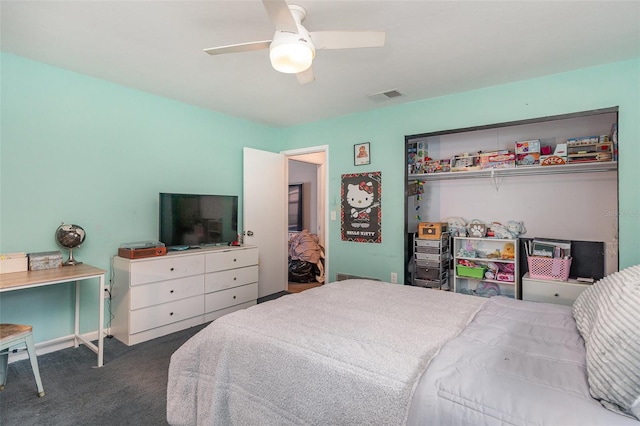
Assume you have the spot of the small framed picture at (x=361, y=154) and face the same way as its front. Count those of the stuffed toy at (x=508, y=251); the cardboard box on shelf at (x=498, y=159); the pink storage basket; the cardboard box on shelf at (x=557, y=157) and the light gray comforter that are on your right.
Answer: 0

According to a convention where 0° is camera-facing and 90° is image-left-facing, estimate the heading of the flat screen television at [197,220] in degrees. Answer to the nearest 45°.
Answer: approximately 315°

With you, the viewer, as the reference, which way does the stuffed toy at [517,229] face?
facing the viewer and to the left of the viewer

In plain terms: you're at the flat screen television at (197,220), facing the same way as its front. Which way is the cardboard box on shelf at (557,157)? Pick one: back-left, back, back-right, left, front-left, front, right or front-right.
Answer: front

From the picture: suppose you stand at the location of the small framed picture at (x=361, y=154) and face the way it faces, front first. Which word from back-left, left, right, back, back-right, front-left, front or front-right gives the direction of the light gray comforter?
front-left

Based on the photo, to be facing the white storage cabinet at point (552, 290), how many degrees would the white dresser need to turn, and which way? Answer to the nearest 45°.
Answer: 0° — it already faces it

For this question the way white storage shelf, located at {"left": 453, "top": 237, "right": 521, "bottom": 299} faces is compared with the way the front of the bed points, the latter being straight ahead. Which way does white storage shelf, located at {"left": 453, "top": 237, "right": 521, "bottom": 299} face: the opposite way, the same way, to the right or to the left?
to the left

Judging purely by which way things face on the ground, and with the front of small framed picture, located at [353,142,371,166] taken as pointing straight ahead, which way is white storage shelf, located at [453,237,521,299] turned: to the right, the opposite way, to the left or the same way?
the same way

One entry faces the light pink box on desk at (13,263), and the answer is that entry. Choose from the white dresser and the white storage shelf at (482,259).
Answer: the white storage shelf

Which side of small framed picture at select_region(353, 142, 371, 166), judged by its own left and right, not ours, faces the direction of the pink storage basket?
left

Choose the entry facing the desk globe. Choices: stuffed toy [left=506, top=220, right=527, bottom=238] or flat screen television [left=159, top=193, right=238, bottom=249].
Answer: the stuffed toy

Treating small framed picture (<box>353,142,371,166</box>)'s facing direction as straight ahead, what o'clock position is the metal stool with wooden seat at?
The metal stool with wooden seat is roughly at 12 o'clock from the small framed picture.

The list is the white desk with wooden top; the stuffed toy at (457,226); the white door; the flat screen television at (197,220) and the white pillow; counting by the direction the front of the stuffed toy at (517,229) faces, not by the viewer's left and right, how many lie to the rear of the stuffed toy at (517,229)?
0

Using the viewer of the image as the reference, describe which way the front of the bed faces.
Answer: facing away from the viewer and to the left of the viewer

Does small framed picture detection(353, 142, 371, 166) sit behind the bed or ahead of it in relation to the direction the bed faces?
ahead
